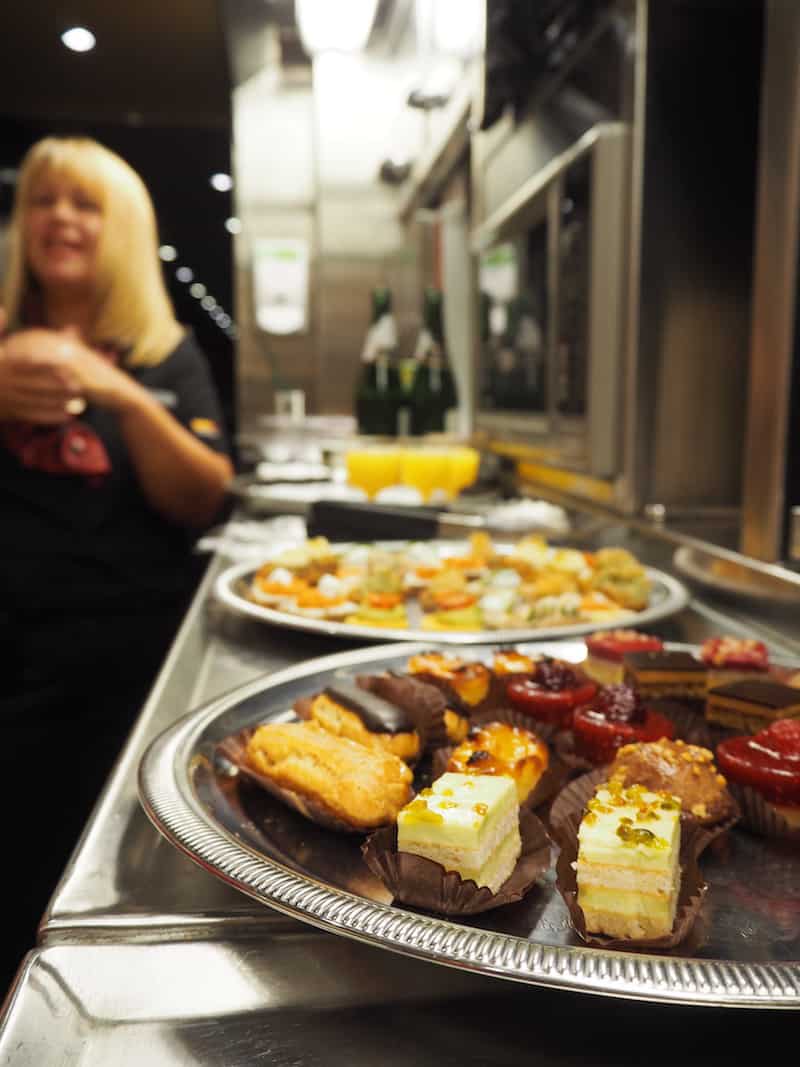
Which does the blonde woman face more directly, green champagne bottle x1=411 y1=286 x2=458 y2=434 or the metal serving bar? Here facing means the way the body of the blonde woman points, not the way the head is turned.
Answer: the metal serving bar

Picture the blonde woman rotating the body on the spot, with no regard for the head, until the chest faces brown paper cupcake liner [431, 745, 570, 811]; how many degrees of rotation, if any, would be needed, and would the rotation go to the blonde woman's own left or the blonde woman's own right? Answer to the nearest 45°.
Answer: approximately 45° to the blonde woman's own left

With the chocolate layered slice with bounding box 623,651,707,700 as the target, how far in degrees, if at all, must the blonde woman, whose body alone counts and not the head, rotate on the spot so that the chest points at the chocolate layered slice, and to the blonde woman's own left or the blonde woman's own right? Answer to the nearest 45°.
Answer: approximately 45° to the blonde woman's own left

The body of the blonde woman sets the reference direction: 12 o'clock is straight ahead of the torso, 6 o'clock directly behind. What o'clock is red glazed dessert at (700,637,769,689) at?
The red glazed dessert is roughly at 10 o'clock from the blonde woman.

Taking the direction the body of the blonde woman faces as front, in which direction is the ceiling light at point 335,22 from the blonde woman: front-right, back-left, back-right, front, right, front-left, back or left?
back

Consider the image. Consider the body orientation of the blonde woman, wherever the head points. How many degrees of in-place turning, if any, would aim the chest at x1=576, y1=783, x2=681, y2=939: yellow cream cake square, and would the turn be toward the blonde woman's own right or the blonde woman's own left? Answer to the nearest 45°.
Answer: approximately 45° to the blonde woman's own left

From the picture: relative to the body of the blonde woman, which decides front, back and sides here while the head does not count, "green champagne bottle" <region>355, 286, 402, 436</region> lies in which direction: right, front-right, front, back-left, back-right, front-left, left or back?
back

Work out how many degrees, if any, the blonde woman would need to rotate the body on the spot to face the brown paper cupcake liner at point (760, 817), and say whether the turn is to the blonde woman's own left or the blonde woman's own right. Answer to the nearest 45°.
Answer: approximately 45° to the blonde woman's own left

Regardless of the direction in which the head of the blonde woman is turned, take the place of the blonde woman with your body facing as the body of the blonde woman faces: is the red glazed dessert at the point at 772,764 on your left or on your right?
on your left

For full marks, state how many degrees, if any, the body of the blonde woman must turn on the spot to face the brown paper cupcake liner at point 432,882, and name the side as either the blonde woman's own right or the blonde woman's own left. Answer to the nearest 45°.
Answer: approximately 45° to the blonde woman's own left
